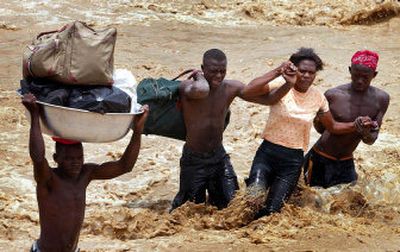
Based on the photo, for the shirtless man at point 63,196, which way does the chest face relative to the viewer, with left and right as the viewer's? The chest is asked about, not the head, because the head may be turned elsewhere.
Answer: facing the viewer and to the right of the viewer

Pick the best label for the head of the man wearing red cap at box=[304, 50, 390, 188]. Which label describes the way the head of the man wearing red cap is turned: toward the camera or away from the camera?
toward the camera

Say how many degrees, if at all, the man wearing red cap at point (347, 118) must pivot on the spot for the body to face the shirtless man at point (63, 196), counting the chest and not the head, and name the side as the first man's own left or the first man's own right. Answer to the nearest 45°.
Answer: approximately 45° to the first man's own right

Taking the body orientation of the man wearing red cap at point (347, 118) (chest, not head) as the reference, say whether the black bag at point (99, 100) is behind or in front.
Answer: in front

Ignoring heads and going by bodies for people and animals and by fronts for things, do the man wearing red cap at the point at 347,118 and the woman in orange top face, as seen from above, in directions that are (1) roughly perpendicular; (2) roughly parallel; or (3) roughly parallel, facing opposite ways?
roughly parallel

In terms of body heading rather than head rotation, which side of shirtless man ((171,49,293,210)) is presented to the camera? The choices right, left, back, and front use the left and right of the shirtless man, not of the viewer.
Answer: front

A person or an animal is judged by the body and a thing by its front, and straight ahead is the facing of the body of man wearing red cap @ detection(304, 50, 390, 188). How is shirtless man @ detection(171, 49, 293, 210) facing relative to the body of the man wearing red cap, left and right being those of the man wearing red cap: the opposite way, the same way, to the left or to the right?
the same way

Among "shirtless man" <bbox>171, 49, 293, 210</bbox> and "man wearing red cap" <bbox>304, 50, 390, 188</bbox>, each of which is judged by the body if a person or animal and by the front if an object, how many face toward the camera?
2

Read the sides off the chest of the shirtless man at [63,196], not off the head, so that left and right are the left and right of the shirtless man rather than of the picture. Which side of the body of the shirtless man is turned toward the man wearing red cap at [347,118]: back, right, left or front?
left

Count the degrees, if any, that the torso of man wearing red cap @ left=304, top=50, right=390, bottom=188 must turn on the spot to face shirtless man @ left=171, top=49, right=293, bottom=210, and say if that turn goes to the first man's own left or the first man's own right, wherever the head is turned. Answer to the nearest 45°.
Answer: approximately 45° to the first man's own right

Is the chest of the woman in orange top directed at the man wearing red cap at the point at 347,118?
no

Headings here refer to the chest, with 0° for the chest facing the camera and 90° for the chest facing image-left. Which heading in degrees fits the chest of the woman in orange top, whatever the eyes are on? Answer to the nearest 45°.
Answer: approximately 0°

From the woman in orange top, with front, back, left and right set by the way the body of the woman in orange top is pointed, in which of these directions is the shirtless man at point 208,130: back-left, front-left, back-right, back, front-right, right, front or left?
right

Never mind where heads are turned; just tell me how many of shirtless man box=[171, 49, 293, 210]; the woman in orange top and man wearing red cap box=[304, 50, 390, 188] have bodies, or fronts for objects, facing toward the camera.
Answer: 3

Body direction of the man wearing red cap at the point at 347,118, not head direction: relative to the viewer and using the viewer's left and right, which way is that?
facing the viewer

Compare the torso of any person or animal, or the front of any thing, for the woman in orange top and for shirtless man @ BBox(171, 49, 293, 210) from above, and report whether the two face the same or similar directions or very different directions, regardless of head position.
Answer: same or similar directions

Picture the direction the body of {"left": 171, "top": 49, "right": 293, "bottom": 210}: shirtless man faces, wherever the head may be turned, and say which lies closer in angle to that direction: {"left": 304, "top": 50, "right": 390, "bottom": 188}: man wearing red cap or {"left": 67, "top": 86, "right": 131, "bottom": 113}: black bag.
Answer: the black bag

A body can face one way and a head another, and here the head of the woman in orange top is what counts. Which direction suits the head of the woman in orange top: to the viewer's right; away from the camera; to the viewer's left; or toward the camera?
toward the camera
